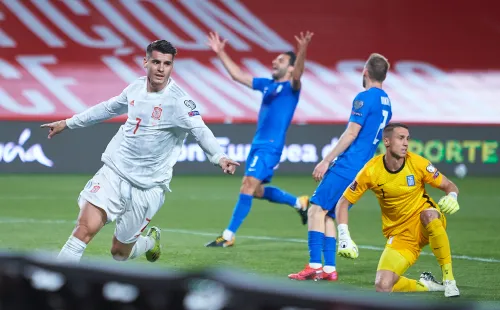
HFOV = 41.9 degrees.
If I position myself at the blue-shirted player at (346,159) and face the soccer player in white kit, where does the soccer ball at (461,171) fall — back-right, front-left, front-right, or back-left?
back-right

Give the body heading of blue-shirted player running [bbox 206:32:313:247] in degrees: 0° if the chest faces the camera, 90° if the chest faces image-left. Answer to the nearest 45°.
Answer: approximately 45°

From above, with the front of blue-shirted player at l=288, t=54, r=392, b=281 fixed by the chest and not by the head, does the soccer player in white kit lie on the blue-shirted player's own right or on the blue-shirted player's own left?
on the blue-shirted player's own left

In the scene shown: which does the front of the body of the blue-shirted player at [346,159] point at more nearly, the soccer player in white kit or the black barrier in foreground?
the soccer player in white kit

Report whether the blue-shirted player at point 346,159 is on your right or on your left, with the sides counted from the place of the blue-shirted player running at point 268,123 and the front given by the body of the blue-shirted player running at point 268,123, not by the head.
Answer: on your left

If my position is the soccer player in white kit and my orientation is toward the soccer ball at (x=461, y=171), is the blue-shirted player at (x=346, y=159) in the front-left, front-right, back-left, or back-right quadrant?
front-right

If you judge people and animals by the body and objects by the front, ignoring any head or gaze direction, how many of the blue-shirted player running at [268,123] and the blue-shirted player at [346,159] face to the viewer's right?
0

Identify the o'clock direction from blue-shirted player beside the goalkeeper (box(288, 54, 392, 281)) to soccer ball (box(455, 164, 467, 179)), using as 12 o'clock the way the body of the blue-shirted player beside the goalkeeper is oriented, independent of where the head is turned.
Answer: The soccer ball is roughly at 2 o'clock from the blue-shirted player beside the goalkeeper.

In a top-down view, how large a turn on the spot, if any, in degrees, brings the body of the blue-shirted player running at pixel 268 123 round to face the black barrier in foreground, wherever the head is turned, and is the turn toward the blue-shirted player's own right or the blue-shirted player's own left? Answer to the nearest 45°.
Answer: approximately 45° to the blue-shirted player's own left
